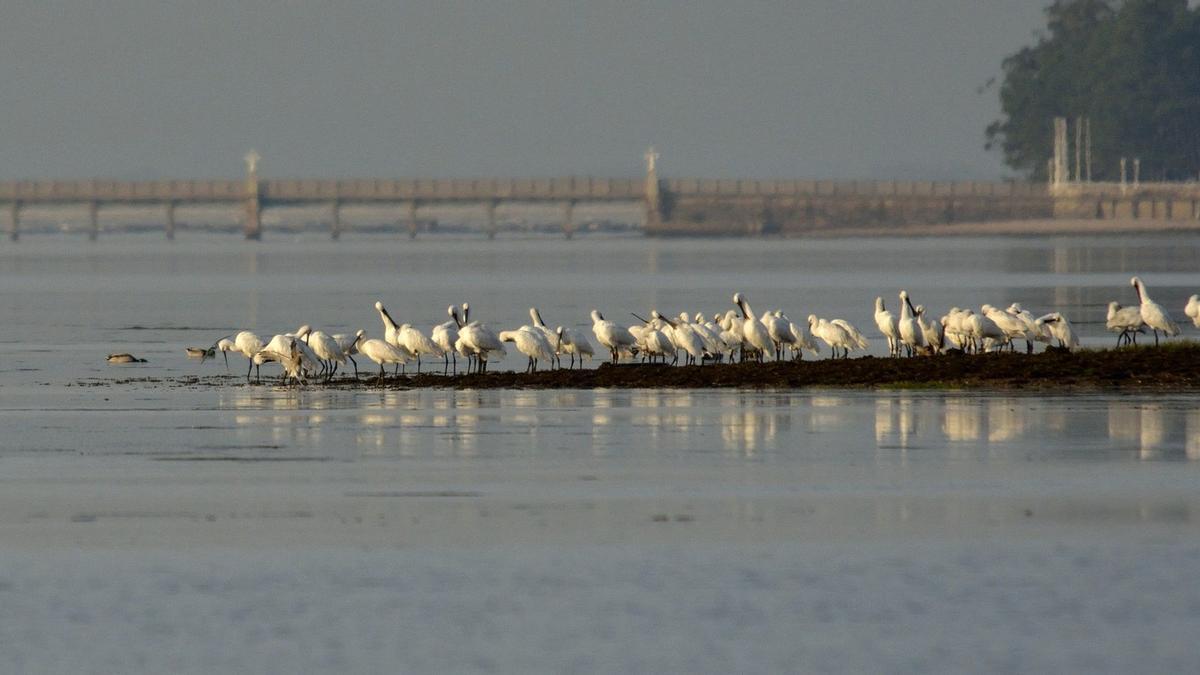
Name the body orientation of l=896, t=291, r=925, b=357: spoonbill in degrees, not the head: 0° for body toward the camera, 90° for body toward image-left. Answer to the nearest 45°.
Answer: approximately 45°

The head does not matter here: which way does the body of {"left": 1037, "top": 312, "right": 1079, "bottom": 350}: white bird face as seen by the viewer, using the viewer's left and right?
facing to the left of the viewer

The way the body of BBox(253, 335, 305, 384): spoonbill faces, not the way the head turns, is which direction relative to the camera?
to the viewer's left

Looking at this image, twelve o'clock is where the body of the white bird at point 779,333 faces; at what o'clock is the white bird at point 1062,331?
the white bird at point 1062,331 is roughly at 7 o'clock from the white bird at point 779,333.

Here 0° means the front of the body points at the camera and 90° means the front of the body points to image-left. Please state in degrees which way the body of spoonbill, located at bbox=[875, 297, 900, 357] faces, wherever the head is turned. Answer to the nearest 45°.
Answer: approximately 45°

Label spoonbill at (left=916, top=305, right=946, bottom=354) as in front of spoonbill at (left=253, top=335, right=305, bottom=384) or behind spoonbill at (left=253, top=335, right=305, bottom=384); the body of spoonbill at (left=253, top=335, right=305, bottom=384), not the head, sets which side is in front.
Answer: behind

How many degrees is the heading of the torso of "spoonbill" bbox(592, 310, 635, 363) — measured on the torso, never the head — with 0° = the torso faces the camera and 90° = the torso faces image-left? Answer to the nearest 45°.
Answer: approximately 90°

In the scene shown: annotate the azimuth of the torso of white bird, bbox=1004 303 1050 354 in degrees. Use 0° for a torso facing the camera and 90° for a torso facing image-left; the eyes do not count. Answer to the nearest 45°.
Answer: approximately 90°

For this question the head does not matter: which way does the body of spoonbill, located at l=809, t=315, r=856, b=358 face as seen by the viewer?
to the viewer's left

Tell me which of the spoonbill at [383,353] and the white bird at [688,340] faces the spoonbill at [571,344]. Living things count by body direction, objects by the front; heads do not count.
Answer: the white bird
